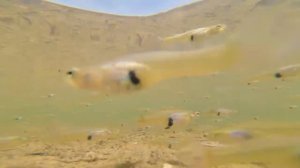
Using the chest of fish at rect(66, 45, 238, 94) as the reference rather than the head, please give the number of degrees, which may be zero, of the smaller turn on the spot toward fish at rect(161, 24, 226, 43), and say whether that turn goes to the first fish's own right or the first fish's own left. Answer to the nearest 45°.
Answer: approximately 135° to the first fish's own right

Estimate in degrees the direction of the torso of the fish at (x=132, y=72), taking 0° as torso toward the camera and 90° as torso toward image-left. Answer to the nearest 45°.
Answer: approximately 90°
